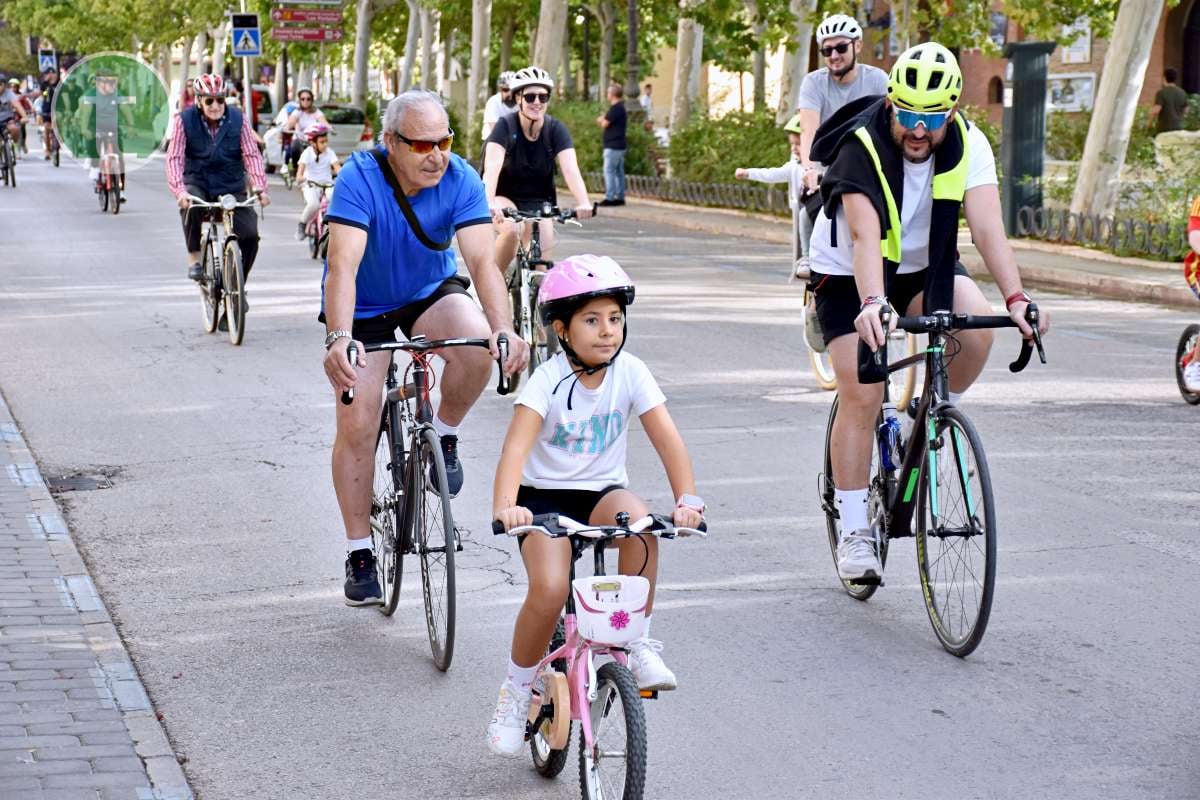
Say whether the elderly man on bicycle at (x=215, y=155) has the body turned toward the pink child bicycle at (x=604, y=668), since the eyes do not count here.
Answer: yes

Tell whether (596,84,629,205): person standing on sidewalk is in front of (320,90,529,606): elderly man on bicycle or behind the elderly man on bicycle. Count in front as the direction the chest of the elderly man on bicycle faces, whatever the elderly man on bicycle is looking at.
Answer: behind

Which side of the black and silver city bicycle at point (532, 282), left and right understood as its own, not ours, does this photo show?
front

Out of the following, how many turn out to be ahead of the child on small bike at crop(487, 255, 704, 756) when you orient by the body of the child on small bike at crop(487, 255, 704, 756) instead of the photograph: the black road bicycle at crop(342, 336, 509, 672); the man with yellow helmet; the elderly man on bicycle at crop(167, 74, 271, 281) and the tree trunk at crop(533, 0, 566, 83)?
0

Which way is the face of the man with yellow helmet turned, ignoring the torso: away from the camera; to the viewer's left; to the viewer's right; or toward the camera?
toward the camera

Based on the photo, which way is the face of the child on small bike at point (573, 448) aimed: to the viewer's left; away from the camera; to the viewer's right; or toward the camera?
toward the camera

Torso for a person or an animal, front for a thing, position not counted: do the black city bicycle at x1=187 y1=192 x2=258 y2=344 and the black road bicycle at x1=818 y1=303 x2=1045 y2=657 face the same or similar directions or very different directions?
same or similar directions

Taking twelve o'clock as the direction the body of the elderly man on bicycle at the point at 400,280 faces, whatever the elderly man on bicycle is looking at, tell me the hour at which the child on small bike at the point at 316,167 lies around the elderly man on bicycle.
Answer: The child on small bike is roughly at 6 o'clock from the elderly man on bicycle.

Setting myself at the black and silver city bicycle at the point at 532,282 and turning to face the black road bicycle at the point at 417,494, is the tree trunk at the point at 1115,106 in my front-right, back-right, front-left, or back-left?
back-left

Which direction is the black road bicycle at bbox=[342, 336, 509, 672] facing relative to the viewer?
toward the camera

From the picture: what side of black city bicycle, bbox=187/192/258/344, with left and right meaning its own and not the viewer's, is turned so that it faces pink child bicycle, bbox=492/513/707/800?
front

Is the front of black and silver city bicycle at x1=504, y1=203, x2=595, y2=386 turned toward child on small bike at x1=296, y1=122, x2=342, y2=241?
no

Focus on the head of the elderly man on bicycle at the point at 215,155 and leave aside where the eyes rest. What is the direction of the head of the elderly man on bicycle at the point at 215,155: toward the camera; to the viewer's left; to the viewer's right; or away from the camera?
toward the camera

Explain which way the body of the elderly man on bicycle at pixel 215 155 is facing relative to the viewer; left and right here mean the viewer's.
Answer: facing the viewer

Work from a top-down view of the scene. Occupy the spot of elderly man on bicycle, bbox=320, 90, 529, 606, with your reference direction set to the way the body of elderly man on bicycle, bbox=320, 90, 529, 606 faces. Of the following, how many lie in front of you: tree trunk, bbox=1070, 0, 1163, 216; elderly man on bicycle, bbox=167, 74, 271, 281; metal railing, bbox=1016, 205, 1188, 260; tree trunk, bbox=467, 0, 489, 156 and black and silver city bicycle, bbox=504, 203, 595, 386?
0

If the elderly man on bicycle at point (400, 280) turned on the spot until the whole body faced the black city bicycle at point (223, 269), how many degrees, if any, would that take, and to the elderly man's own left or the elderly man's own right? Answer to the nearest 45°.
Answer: approximately 180°

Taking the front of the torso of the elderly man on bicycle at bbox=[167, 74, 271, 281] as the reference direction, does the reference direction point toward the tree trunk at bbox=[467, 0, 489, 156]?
no

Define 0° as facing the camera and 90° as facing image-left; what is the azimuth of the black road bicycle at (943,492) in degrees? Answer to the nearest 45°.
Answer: approximately 315°
